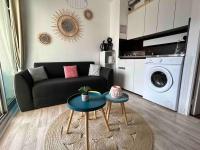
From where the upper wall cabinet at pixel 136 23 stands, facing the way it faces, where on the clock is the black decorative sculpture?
The black decorative sculpture is roughly at 2 o'clock from the upper wall cabinet.

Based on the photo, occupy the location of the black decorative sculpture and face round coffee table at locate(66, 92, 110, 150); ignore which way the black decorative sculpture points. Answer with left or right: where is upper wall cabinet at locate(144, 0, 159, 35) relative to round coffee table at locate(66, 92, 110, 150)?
left

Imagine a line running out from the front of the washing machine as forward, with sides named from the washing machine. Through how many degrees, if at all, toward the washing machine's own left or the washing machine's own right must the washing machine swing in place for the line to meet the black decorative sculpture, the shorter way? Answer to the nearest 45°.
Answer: approximately 90° to the washing machine's own right

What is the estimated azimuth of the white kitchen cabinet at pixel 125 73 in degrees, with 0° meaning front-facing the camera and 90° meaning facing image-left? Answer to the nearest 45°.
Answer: approximately 45°

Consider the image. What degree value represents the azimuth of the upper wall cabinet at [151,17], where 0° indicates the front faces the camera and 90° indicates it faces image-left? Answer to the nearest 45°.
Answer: approximately 45°

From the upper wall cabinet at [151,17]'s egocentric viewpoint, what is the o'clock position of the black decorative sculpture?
The black decorative sculpture is roughly at 2 o'clock from the upper wall cabinet.

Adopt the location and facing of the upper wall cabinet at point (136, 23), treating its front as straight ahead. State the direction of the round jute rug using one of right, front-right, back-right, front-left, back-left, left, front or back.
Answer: front-left

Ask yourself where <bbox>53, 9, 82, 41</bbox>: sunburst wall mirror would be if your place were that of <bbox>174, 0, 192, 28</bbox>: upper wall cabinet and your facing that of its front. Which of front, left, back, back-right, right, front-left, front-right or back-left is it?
front-right
